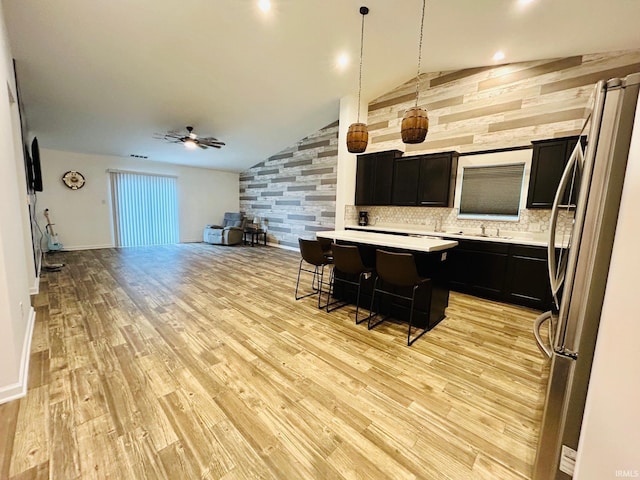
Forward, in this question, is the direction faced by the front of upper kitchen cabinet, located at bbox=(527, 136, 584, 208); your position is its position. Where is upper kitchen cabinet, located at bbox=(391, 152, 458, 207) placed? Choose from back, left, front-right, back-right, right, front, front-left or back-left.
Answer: right

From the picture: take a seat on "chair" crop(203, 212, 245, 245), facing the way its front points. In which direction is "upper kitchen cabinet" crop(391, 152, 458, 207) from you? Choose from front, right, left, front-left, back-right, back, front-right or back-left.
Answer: left

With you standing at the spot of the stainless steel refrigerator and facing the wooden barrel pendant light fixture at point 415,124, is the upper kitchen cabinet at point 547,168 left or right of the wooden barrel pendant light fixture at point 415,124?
right

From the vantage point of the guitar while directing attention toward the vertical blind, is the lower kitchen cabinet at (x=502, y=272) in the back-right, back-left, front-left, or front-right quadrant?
front-right

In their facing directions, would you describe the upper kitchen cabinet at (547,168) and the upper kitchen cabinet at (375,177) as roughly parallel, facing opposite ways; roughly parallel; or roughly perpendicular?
roughly parallel

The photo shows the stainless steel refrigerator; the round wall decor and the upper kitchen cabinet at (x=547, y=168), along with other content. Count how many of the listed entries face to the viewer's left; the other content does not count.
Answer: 1

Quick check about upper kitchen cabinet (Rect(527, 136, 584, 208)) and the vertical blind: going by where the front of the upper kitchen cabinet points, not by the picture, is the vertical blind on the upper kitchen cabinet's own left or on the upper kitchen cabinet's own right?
on the upper kitchen cabinet's own right

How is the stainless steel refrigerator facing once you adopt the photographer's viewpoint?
facing to the left of the viewer

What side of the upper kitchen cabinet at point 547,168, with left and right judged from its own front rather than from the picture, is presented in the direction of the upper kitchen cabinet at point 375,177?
right

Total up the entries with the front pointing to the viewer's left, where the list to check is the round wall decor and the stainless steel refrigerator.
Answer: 1

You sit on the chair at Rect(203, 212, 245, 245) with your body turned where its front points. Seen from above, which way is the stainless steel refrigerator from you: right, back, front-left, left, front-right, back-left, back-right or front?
front-left

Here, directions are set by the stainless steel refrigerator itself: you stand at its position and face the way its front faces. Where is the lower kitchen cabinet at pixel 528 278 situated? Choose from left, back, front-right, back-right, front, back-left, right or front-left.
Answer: right

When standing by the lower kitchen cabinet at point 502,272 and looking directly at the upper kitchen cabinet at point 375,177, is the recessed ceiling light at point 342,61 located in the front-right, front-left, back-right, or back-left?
front-left

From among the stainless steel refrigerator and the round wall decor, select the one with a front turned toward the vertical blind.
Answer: the stainless steel refrigerator
